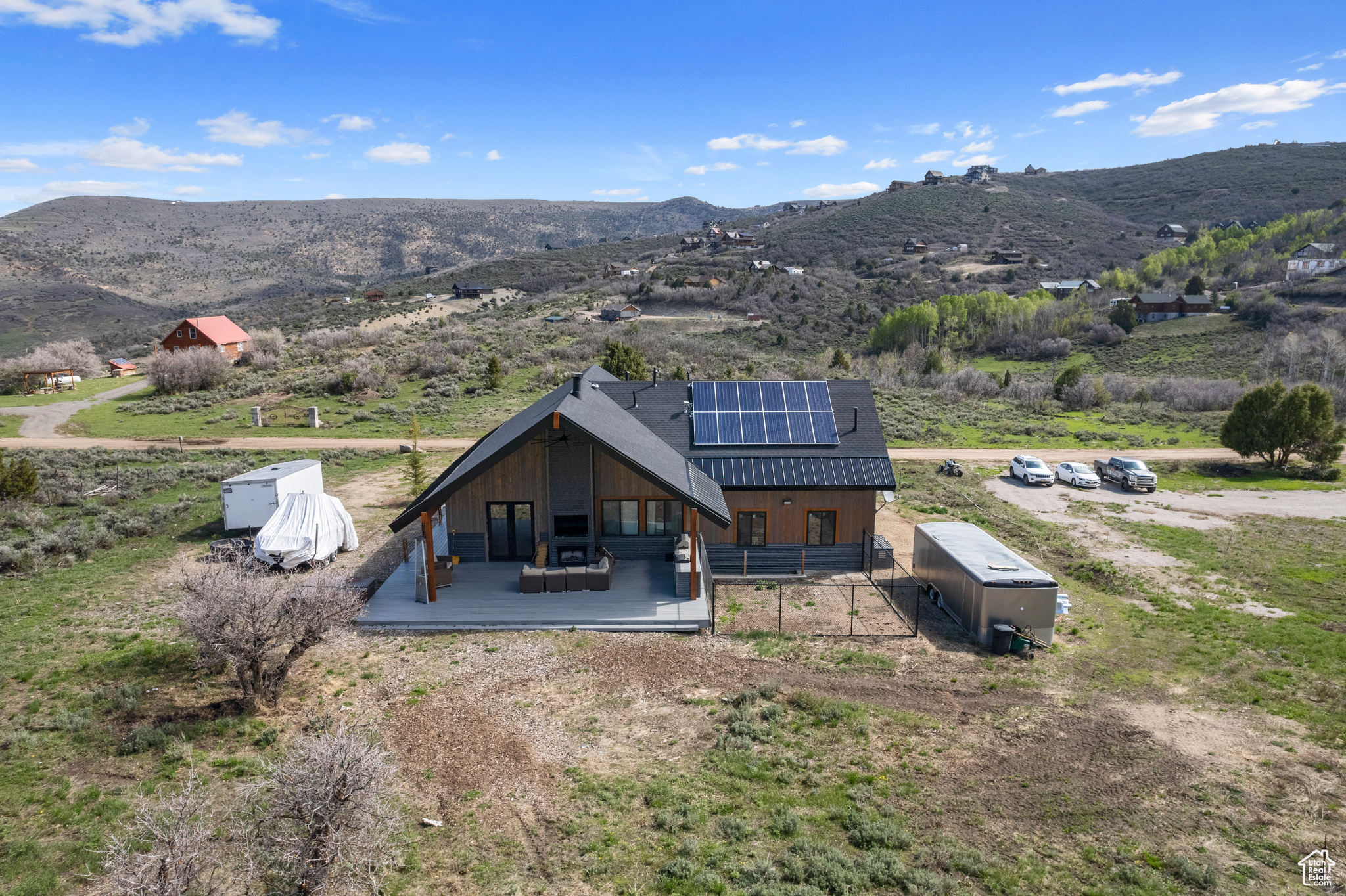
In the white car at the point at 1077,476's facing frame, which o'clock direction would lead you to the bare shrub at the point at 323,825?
The bare shrub is roughly at 2 o'clock from the white car.

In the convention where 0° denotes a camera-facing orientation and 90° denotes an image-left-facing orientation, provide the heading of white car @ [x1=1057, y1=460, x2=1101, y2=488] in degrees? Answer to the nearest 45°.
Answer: approximately 315°

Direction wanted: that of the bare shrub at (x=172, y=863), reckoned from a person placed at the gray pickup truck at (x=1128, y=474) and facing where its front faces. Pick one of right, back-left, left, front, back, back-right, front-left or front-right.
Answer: front-right

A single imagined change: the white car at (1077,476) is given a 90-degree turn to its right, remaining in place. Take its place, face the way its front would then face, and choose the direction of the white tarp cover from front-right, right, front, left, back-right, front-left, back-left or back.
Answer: front

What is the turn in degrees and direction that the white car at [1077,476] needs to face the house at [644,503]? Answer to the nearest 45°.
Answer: approximately 90° to its right

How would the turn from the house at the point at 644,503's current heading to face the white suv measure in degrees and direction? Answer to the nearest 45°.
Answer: approximately 135° to its left

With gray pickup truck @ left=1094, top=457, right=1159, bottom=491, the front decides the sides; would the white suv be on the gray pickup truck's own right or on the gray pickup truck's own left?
on the gray pickup truck's own right
